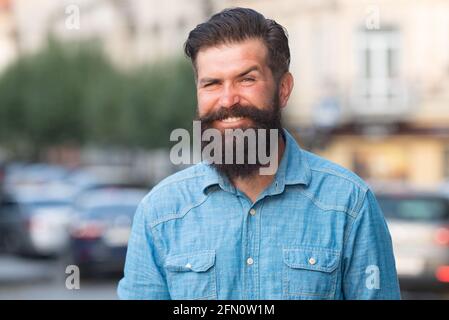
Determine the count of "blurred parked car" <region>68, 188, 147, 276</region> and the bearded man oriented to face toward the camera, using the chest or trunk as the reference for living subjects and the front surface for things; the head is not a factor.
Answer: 1

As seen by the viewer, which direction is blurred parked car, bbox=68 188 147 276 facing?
away from the camera

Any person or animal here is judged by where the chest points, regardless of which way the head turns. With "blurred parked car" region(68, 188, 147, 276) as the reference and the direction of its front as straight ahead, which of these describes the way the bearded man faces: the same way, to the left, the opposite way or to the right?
the opposite way

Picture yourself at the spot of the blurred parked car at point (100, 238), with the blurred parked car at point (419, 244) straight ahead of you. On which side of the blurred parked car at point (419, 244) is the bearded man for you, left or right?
right

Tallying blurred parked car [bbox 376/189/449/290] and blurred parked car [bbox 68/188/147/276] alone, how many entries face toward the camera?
0

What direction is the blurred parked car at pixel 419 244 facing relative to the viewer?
away from the camera

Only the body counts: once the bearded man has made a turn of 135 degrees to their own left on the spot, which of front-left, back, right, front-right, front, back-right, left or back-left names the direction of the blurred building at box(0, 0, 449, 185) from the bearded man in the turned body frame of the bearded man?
front-left

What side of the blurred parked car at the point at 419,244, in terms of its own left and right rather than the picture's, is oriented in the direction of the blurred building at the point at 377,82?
front

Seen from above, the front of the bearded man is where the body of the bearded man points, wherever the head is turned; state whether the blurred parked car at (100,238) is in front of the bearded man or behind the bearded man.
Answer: behind

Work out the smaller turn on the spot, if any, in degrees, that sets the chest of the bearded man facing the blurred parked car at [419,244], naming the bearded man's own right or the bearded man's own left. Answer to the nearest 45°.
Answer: approximately 180°

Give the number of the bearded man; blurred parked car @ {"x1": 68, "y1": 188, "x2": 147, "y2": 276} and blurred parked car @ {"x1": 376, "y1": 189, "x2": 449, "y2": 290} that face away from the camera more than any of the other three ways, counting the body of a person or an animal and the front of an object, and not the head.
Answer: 2

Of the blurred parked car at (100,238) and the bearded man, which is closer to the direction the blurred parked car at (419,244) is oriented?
the blurred parked car

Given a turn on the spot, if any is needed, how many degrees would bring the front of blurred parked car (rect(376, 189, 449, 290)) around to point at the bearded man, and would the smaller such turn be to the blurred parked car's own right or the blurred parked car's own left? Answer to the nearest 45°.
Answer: approximately 180°
